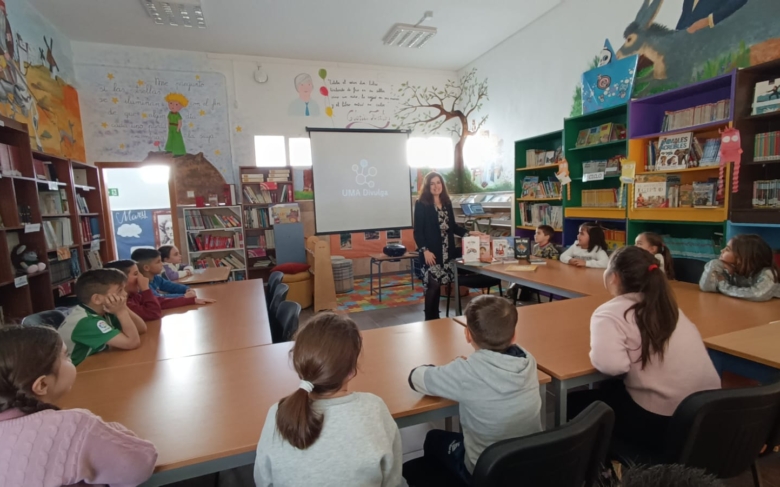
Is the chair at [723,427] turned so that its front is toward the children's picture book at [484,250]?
yes

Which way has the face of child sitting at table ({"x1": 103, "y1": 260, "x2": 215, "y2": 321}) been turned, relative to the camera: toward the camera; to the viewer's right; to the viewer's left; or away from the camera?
to the viewer's right

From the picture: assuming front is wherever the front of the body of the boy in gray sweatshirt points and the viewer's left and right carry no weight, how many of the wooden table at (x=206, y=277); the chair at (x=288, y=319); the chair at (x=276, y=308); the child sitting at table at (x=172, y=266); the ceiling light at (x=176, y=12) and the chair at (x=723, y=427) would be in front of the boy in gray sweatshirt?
5

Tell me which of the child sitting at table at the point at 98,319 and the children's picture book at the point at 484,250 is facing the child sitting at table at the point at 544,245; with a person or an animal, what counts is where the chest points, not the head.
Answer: the child sitting at table at the point at 98,319

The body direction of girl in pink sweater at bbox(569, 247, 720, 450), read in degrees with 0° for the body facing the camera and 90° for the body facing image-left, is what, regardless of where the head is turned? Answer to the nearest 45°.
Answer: approximately 135°

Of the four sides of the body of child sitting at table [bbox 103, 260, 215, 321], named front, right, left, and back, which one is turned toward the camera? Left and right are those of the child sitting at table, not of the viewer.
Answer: right

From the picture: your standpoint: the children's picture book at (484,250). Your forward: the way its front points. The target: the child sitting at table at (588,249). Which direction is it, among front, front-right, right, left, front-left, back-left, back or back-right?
left

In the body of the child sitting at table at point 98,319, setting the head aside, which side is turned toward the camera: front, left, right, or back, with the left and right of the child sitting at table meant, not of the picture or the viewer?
right

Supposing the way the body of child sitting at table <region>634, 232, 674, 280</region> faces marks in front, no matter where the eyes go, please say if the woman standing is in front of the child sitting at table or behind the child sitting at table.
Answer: in front

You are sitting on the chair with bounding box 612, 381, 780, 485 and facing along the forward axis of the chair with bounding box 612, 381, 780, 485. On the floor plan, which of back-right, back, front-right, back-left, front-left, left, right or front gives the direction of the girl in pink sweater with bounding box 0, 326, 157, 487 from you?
left

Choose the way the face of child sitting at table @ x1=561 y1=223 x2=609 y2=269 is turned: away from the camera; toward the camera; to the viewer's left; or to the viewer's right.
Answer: to the viewer's left

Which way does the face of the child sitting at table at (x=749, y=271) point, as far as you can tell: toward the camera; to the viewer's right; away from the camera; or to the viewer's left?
to the viewer's left

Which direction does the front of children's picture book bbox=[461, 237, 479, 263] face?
toward the camera

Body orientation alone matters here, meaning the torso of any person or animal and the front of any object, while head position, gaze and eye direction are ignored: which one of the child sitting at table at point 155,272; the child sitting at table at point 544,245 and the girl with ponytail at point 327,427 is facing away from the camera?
the girl with ponytail

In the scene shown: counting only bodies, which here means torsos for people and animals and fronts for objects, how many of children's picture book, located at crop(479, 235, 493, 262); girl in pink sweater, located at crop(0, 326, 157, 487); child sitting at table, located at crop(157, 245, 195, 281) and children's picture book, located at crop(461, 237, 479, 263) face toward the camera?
2

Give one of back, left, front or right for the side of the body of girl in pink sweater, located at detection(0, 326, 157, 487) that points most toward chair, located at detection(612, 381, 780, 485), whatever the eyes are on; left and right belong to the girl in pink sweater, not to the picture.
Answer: right
